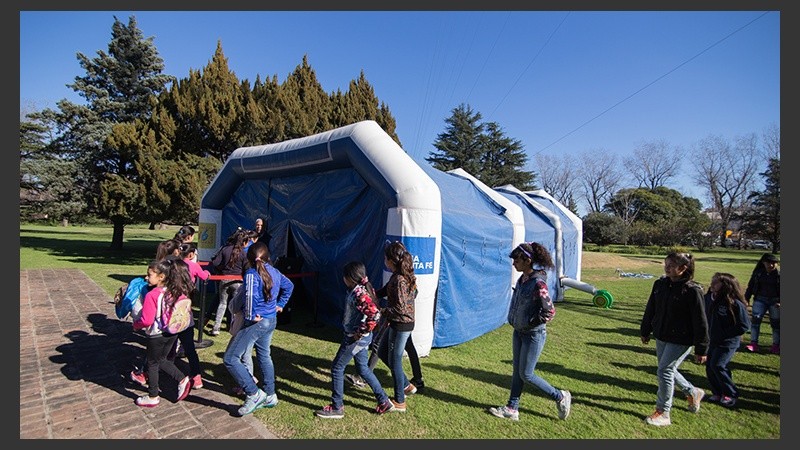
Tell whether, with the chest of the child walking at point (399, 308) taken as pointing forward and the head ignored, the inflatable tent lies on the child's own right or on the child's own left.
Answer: on the child's own right

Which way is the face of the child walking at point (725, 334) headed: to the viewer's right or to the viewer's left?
to the viewer's left

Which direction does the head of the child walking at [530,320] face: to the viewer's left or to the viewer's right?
to the viewer's left

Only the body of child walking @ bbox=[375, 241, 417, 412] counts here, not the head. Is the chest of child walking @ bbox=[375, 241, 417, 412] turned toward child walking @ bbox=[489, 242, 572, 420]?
no

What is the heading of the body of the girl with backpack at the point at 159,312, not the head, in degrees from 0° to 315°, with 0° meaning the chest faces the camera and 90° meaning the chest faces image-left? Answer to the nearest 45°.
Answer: approximately 90°

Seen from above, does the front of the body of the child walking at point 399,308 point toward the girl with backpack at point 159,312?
yes

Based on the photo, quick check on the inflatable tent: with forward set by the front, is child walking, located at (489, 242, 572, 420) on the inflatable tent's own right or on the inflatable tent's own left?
on the inflatable tent's own left

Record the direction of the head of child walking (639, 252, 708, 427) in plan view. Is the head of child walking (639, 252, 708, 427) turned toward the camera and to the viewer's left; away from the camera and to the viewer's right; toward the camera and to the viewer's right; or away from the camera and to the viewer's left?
toward the camera and to the viewer's left

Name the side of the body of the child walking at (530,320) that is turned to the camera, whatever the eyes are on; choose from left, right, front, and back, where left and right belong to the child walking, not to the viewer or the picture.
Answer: left

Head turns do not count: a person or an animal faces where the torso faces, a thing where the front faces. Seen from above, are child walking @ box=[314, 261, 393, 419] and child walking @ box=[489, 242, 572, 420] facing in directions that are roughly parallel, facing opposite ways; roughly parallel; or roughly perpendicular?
roughly parallel

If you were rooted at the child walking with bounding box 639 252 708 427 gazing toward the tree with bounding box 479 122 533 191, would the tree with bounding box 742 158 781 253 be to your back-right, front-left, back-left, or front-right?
front-right

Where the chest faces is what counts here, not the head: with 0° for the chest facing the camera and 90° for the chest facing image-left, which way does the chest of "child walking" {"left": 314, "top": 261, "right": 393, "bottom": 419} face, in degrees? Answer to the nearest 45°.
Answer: approximately 90°

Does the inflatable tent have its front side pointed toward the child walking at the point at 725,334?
no

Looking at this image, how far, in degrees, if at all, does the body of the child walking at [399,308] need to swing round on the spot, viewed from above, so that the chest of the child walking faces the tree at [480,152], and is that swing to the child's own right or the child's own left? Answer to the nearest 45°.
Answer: approximately 90° to the child's own right

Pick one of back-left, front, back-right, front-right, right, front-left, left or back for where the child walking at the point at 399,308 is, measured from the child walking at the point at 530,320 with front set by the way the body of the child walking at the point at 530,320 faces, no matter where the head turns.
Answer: front

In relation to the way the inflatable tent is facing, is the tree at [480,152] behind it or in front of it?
behind

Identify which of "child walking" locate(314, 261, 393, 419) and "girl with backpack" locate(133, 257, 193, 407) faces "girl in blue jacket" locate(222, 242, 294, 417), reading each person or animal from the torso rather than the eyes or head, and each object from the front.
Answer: the child walking

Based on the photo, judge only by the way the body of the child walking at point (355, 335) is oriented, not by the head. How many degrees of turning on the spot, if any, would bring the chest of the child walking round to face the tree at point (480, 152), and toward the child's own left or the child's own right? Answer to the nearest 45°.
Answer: approximately 90° to the child's own right

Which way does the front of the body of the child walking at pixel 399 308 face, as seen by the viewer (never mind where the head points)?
to the viewer's left

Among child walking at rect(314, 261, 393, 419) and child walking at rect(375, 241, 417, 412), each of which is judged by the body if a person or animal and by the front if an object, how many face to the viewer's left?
2
